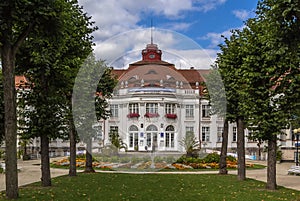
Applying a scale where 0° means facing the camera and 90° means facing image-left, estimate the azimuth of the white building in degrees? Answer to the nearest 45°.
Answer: approximately 0°

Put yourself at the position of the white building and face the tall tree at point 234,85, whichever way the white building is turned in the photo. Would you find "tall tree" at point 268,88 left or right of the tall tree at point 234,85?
right

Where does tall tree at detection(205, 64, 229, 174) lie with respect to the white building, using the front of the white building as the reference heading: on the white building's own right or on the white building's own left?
on the white building's own left

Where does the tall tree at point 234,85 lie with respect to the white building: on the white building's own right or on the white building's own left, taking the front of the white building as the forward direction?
on the white building's own left

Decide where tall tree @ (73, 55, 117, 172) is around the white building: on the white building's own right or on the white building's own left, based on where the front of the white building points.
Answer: on the white building's own right
